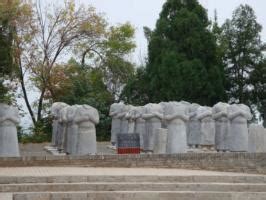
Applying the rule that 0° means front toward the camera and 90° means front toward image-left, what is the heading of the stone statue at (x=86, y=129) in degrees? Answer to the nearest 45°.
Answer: approximately 0°

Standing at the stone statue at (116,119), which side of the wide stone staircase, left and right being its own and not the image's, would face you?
back

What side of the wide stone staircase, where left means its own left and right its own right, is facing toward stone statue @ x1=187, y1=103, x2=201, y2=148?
back

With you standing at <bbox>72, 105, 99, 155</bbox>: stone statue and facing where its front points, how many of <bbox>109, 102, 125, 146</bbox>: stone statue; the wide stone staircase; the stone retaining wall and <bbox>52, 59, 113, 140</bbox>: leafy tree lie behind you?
2

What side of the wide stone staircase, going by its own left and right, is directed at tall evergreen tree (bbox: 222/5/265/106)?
back

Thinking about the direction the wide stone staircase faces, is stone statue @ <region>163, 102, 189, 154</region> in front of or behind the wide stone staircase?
behind

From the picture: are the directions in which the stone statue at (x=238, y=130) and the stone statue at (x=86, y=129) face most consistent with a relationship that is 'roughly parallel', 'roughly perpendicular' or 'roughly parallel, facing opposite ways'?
roughly parallel

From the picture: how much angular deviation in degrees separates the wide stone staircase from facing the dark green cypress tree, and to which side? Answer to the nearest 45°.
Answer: approximately 180°

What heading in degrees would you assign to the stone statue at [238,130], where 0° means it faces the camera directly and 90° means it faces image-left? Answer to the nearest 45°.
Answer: approximately 0°

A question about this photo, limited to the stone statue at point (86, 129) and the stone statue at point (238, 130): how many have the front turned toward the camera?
2

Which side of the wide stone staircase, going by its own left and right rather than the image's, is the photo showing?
front

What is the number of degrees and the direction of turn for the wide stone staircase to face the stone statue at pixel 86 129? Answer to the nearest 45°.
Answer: approximately 180°
